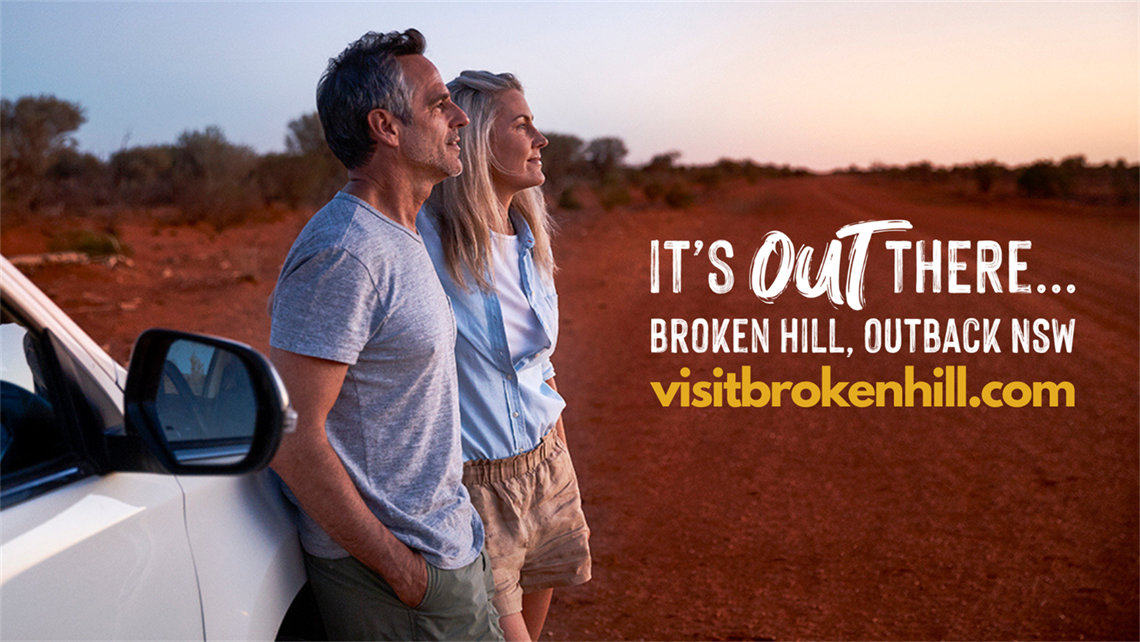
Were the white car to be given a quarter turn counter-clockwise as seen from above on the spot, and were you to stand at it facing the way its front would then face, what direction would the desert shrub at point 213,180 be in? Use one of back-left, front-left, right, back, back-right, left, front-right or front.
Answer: front-right

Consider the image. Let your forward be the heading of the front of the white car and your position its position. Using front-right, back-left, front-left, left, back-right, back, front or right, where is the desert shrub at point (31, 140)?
front-left

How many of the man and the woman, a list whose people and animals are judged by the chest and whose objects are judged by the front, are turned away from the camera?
0

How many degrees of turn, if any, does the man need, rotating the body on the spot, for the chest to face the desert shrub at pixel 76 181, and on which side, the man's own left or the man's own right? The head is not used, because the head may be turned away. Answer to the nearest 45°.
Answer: approximately 90° to the man's own left

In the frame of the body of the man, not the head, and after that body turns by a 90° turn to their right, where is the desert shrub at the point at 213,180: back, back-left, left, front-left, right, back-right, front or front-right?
back

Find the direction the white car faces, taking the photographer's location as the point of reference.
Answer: facing away from the viewer and to the right of the viewer

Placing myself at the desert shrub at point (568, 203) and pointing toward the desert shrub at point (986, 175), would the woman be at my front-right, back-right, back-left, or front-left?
back-right

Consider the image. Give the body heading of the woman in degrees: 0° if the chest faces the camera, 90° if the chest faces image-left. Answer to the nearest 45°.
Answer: approximately 315°

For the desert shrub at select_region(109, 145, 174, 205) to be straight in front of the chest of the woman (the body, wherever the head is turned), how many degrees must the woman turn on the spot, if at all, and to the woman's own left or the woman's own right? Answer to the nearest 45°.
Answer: approximately 135° to the woman's own left

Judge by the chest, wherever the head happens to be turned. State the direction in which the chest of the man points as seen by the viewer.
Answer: to the viewer's right

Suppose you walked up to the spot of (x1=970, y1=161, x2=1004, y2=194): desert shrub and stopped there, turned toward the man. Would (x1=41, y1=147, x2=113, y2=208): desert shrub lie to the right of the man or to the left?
right

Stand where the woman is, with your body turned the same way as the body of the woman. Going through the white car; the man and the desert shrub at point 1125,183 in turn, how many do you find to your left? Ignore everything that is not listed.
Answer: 1

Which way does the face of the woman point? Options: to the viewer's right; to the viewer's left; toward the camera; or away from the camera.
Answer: to the viewer's right

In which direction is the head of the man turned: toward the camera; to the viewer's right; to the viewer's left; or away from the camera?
to the viewer's right

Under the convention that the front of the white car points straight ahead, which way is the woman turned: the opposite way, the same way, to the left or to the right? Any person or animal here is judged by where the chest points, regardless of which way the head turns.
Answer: to the right

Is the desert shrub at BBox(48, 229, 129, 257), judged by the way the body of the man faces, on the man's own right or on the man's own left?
on the man's own left
